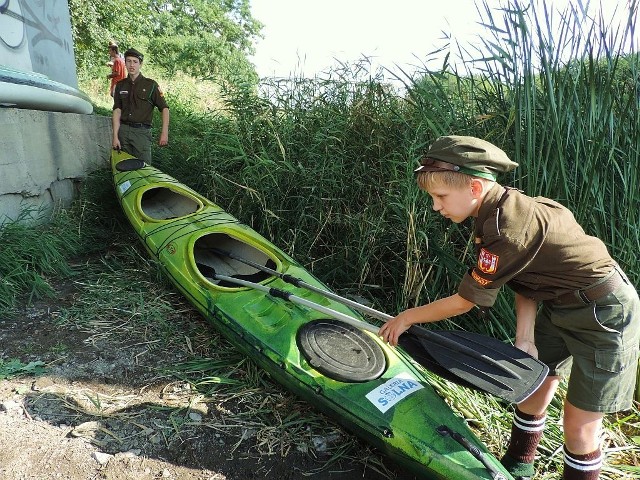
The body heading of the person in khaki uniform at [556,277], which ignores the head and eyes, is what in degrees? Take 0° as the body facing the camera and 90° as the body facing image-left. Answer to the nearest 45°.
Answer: approximately 90°

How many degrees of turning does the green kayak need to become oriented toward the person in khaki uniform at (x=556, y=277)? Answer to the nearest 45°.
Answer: approximately 180°

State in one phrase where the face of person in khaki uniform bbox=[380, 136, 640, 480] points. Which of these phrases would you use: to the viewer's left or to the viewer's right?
to the viewer's left
